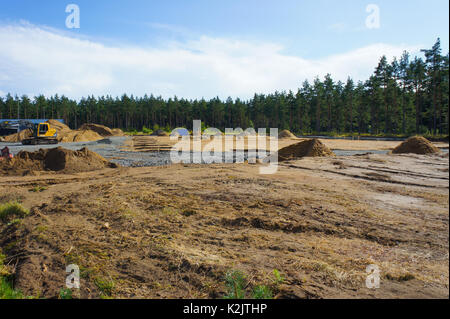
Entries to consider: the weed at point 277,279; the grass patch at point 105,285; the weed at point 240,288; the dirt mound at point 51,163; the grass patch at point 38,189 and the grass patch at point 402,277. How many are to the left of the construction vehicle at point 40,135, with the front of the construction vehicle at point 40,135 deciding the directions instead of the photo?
6

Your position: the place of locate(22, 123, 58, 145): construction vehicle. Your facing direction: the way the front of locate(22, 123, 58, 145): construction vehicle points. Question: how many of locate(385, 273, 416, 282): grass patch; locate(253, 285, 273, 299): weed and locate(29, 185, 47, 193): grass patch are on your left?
3

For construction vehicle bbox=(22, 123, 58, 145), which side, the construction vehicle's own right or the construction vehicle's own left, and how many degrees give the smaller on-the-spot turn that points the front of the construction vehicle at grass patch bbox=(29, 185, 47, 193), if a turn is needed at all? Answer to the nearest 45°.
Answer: approximately 90° to the construction vehicle's own left

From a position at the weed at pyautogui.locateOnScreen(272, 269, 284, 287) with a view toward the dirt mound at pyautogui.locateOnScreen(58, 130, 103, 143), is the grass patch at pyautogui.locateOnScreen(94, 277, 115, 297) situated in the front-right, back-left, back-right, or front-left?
front-left

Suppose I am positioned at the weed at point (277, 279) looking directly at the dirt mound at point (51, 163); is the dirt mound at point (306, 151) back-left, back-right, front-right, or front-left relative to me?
front-right

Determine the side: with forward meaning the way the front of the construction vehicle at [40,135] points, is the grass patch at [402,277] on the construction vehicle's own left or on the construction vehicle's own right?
on the construction vehicle's own left

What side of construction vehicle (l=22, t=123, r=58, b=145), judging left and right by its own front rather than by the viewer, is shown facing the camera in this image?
left

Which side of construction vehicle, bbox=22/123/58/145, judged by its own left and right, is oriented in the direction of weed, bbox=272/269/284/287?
left

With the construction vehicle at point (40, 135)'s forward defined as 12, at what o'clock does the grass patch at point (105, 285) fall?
The grass patch is roughly at 9 o'clock from the construction vehicle.

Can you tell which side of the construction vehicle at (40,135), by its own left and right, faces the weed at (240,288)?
left
